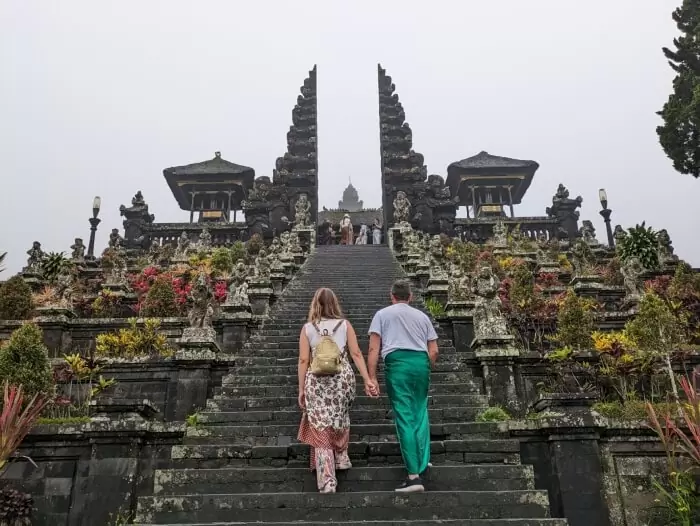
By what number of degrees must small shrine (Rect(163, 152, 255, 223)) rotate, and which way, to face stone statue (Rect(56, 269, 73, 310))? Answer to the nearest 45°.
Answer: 0° — it already faces it

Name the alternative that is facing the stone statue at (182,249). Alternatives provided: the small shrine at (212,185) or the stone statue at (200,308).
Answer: the small shrine

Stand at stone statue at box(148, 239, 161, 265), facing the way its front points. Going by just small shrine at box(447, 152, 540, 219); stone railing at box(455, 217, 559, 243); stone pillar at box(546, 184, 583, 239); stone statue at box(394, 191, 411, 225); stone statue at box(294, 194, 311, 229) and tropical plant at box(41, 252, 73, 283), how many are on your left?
5

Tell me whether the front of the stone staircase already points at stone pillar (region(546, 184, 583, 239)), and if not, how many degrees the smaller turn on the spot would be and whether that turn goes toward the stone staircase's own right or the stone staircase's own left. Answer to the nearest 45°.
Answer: approximately 135° to the stone staircase's own left
